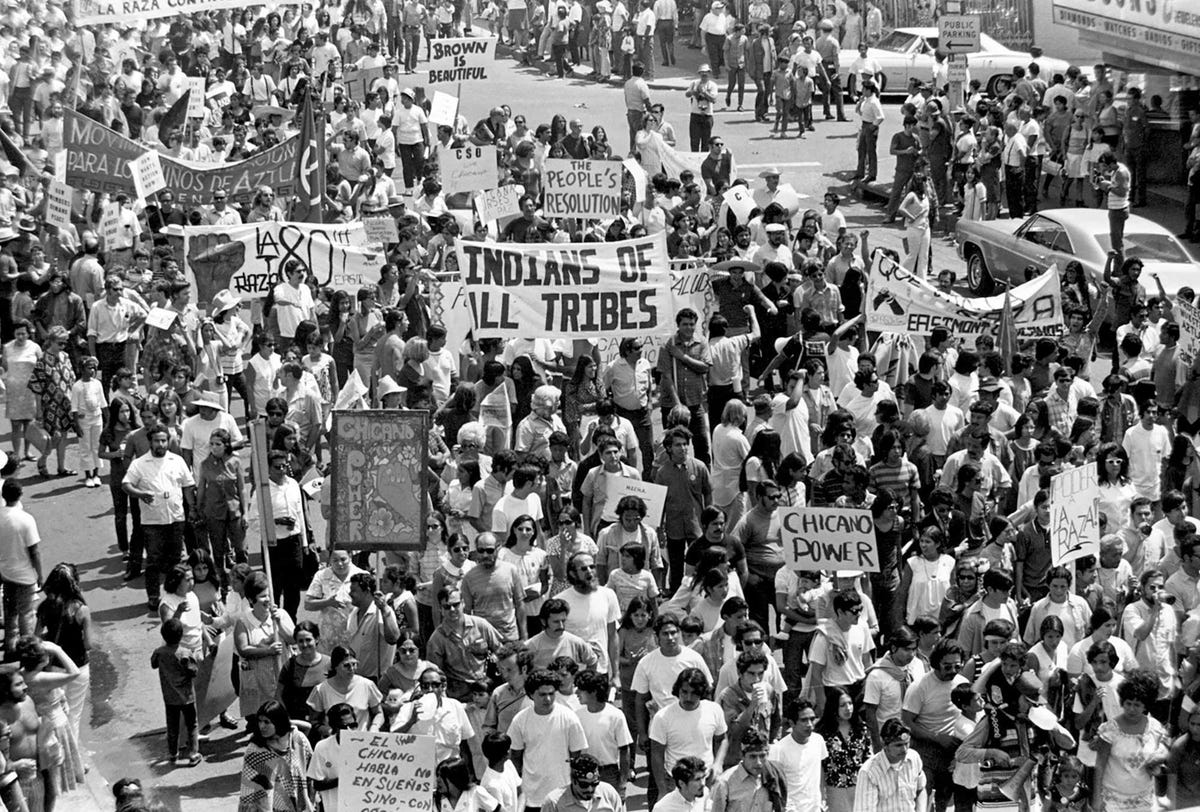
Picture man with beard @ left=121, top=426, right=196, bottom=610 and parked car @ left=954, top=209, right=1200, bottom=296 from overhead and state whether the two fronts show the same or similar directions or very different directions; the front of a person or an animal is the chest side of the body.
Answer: very different directions

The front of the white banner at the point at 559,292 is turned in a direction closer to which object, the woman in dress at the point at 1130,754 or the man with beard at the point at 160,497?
the woman in dress

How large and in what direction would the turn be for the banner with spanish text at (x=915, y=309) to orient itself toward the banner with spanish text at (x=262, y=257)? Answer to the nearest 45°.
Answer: approximately 90° to its right

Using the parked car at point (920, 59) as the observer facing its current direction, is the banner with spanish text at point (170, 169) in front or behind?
in front

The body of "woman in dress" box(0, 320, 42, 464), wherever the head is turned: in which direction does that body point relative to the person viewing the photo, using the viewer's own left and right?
facing the viewer

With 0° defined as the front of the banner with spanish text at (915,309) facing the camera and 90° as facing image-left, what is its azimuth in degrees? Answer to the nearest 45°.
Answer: approximately 0°

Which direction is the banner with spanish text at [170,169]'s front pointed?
toward the camera

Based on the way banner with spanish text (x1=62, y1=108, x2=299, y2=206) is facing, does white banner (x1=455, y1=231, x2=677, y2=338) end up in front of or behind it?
in front

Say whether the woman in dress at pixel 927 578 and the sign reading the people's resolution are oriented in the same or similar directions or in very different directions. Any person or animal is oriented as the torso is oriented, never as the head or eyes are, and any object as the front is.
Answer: same or similar directions

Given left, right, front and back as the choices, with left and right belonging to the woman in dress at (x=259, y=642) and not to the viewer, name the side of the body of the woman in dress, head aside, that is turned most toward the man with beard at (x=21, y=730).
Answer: right

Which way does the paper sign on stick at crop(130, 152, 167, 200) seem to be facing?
toward the camera

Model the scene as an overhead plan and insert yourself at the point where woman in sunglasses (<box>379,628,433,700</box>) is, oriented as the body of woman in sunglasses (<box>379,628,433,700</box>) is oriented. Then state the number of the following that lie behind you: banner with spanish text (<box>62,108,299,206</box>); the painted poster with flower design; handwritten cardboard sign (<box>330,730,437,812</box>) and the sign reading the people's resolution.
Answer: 3

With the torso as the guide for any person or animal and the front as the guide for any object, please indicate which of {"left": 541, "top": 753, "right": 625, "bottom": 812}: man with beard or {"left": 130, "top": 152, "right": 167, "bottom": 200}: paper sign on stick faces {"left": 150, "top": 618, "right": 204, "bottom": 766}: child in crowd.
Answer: the paper sign on stick

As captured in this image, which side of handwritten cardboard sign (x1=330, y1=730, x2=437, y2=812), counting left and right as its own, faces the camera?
front

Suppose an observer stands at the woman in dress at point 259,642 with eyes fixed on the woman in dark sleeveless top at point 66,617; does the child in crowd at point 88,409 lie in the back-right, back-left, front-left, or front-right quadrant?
front-right

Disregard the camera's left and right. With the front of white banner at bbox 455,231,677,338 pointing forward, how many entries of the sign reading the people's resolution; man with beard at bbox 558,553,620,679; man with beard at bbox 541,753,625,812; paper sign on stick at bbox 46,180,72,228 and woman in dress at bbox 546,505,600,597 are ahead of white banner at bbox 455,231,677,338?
3
